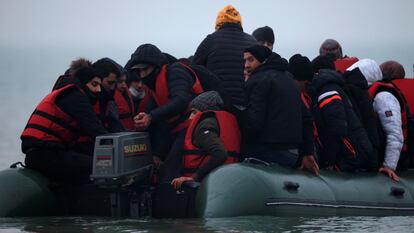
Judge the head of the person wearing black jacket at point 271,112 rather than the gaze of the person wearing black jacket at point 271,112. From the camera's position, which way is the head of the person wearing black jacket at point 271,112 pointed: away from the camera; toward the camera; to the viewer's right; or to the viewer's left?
to the viewer's left

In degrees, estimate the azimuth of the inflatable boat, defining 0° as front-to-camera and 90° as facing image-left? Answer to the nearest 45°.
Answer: approximately 225°

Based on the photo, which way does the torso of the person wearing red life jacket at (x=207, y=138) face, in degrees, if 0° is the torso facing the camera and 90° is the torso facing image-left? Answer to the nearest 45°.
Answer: approximately 90°

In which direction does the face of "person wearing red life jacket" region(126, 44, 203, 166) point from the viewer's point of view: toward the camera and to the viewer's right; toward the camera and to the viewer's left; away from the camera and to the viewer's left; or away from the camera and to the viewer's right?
toward the camera and to the viewer's left

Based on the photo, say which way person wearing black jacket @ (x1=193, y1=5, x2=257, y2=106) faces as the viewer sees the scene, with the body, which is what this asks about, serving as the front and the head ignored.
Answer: away from the camera

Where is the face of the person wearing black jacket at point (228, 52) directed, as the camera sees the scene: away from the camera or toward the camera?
away from the camera

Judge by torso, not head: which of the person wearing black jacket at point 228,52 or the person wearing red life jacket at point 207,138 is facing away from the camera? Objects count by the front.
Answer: the person wearing black jacket
